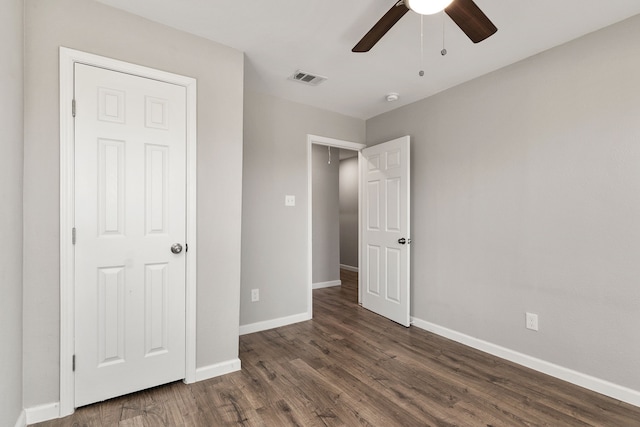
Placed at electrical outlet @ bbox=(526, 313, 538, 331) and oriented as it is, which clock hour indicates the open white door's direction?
The open white door is roughly at 2 o'clock from the electrical outlet.

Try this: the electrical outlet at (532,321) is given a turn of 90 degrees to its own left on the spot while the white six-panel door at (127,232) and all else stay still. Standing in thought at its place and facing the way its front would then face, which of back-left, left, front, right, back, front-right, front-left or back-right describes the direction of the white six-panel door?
right

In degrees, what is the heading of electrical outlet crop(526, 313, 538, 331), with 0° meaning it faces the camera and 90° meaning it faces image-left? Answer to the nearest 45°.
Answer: approximately 45°
